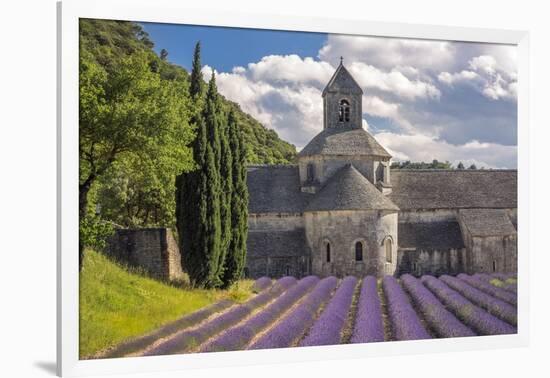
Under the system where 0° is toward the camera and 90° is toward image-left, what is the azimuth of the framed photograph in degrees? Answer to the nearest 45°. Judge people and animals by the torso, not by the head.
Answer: approximately 315°
